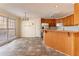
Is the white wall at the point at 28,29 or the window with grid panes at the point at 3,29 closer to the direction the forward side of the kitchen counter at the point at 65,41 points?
the window with grid panes

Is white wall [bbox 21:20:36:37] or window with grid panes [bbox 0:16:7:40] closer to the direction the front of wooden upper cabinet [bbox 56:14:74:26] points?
the window with grid panes

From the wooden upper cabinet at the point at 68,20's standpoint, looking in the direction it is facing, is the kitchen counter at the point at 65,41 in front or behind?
in front

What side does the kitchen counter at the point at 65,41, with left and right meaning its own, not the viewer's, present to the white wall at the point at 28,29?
right

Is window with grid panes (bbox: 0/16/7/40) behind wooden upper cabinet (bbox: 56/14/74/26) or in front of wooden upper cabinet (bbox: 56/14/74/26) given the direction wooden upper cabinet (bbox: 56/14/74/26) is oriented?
in front

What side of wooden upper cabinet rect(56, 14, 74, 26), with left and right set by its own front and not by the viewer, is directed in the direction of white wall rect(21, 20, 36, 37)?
right

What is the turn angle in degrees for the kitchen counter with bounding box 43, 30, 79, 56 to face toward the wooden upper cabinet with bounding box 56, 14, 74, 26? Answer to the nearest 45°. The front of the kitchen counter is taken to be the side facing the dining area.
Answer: approximately 135° to its right

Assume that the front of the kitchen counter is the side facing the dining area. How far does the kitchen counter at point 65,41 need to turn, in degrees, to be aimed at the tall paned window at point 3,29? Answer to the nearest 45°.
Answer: approximately 90° to its right
